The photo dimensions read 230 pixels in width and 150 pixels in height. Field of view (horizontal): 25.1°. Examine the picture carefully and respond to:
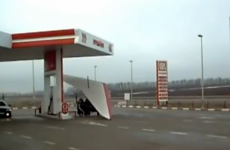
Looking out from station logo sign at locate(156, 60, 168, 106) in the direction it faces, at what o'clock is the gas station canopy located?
The gas station canopy is roughly at 2 o'clock from the station logo sign.

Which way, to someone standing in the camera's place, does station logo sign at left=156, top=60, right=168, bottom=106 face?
facing the viewer and to the right of the viewer
